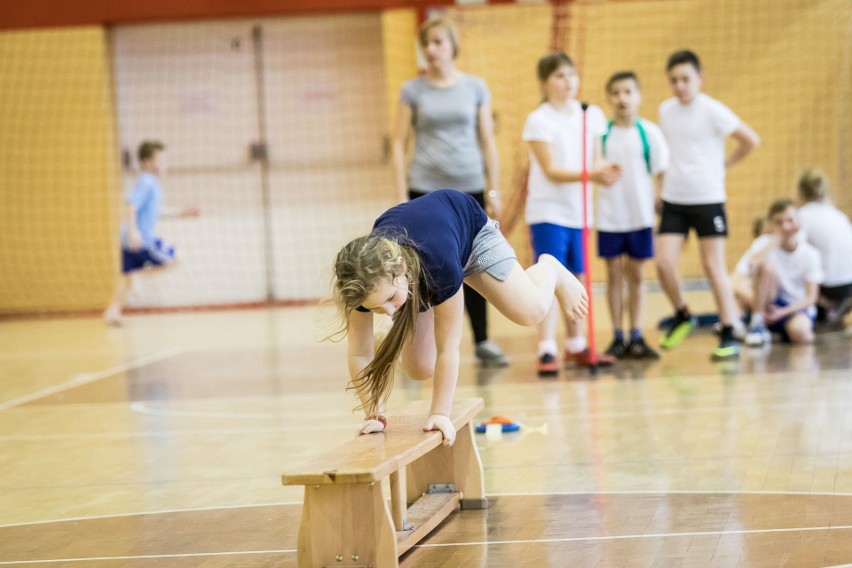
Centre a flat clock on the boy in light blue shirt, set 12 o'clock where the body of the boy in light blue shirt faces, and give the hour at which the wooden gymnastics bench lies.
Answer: The wooden gymnastics bench is roughly at 3 o'clock from the boy in light blue shirt.

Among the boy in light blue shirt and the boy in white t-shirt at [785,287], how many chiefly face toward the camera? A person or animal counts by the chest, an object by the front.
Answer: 1

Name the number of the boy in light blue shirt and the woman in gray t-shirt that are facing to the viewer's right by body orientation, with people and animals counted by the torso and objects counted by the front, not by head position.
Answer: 1

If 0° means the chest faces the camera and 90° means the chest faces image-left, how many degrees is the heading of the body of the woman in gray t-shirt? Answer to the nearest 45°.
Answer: approximately 0°

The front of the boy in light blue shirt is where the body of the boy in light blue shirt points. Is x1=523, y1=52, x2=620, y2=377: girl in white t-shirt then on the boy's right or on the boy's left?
on the boy's right

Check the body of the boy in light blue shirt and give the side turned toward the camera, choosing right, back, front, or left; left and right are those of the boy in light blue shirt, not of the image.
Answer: right

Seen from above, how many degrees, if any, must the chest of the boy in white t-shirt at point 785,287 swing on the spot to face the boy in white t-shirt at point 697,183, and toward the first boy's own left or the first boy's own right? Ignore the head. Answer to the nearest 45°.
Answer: approximately 45° to the first boy's own right

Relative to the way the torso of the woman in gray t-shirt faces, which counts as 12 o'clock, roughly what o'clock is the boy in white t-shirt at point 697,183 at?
The boy in white t-shirt is roughly at 9 o'clock from the woman in gray t-shirt.

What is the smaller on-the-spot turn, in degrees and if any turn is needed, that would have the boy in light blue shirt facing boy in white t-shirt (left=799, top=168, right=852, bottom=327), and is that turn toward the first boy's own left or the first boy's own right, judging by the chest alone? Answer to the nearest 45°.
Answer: approximately 45° to the first boy's own right
